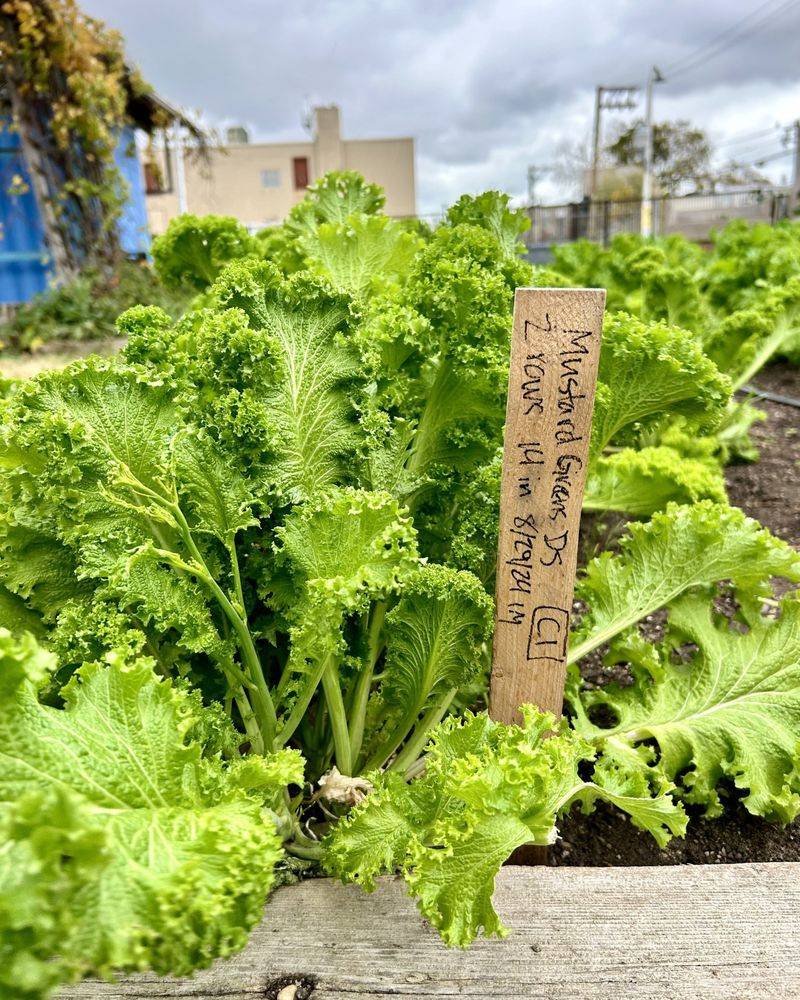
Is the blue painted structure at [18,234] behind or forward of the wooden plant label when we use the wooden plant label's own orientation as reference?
behind

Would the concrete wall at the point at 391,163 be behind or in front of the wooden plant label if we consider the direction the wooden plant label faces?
behind

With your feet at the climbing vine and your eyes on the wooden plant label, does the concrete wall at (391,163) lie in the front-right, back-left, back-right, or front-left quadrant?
back-left

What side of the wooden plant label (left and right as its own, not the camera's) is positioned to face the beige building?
back

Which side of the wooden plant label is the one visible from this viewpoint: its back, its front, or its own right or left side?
front

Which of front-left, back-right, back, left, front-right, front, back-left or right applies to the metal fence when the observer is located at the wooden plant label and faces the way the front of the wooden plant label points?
back
